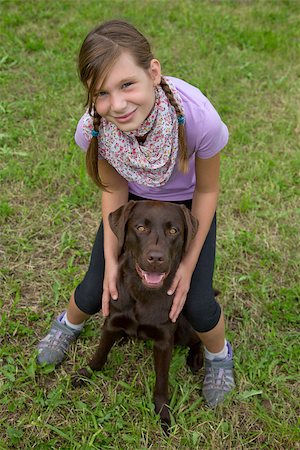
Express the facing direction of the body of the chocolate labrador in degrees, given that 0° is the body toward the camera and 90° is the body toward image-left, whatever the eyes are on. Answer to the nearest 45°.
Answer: approximately 0°
